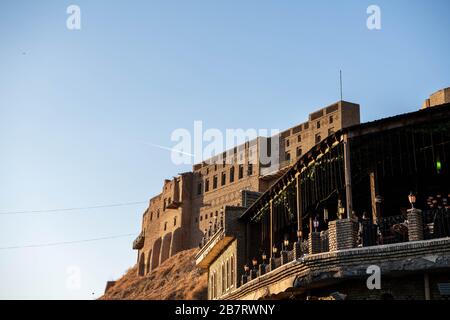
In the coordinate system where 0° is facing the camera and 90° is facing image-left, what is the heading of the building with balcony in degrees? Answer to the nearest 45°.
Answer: approximately 45°

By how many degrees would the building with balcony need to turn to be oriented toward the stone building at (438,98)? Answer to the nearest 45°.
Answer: approximately 135° to its right
